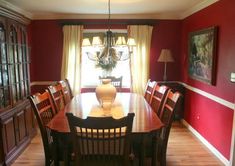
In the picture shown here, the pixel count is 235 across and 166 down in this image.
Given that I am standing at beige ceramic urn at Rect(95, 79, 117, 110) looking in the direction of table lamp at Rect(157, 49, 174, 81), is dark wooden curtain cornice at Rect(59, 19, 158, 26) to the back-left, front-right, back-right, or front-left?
front-left

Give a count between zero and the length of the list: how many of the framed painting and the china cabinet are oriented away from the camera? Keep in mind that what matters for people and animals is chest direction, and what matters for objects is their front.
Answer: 0

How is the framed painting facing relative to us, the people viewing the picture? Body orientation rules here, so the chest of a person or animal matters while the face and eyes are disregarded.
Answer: facing the viewer and to the left of the viewer

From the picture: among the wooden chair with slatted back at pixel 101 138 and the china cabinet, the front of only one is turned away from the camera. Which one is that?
the wooden chair with slatted back

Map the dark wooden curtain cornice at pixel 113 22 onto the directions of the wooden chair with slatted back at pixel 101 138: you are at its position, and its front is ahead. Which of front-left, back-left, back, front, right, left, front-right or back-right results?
front

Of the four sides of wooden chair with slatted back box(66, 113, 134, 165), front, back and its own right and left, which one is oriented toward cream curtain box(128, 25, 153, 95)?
front

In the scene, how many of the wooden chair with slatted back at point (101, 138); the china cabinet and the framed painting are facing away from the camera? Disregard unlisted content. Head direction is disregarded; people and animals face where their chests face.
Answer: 1

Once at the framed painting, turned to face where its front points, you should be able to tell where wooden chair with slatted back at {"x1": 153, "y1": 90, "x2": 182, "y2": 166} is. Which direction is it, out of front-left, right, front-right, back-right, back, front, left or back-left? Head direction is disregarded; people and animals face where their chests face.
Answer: front-left

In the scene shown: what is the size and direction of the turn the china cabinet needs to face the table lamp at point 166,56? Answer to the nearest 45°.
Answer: approximately 45° to its left

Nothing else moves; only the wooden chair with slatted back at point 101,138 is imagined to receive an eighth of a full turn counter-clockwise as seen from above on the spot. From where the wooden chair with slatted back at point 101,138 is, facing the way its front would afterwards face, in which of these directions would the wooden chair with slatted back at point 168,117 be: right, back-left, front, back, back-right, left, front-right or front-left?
right

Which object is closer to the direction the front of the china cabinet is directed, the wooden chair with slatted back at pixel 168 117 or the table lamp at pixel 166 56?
the wooden chair with slatted back

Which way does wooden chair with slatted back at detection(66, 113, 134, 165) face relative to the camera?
away from the camera

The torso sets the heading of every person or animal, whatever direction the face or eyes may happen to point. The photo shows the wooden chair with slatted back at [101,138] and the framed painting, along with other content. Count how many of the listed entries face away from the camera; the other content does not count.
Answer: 1

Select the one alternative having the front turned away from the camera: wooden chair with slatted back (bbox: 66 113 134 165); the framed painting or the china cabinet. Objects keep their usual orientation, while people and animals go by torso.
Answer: the wooden chair with slatted back

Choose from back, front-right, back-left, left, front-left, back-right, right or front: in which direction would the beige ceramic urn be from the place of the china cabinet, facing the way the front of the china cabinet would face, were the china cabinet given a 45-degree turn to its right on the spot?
front-left

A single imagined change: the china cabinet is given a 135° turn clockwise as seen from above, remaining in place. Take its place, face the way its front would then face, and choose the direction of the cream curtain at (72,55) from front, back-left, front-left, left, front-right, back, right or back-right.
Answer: back-right

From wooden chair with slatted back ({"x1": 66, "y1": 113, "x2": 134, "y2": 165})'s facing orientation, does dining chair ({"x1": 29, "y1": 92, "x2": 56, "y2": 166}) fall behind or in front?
in front

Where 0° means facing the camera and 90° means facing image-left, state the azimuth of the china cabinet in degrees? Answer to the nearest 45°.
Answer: approximately 315°

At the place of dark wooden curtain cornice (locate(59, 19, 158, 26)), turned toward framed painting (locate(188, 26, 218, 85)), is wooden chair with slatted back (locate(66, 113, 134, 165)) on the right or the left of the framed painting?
right

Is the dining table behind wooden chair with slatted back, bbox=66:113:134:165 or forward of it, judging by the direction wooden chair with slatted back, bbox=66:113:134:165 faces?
forward
